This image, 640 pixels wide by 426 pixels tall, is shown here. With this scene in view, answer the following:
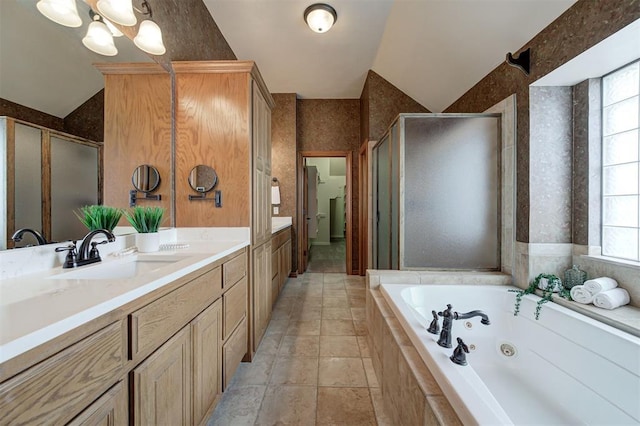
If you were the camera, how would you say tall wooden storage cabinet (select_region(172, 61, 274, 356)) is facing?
facing to the right of the viewer

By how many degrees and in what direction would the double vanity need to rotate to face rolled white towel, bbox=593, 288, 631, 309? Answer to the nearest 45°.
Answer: approximately 45° to its left

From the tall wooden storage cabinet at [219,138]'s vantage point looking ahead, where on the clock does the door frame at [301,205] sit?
The door frame is roughly at 10 o'clock from the tall wooden storage cabinet.

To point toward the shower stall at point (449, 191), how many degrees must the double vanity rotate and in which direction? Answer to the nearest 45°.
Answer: approximately 45° to its left

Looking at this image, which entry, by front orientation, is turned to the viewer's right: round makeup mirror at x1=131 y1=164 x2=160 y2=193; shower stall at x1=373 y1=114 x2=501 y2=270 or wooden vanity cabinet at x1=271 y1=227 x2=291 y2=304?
the wooden vanity cabinet

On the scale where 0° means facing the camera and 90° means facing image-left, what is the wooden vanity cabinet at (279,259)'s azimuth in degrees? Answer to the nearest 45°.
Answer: approximately 270°

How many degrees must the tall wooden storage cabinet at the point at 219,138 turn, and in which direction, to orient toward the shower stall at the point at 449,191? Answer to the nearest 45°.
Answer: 0° — it already faces it
